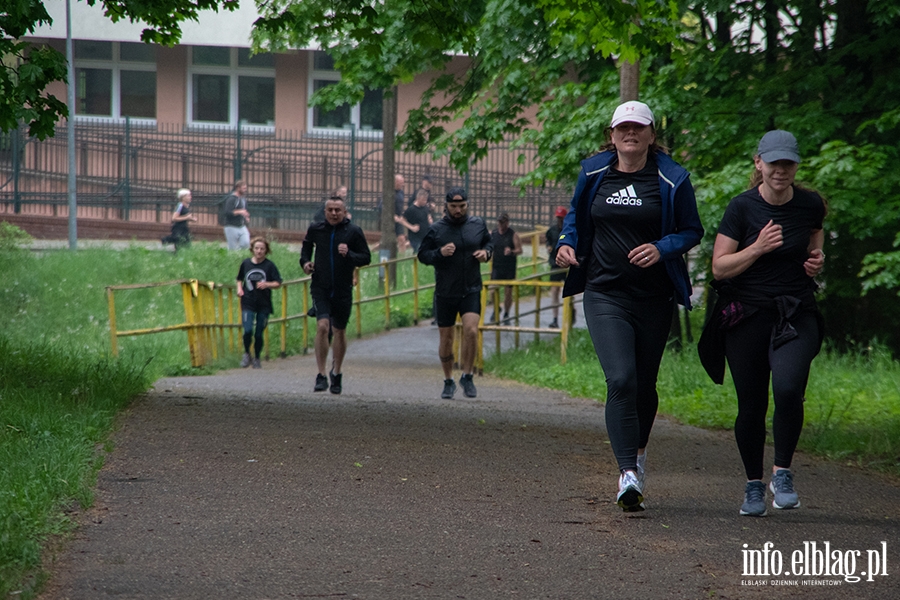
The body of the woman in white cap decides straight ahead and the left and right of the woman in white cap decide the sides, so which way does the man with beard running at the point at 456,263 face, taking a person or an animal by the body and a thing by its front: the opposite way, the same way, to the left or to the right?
the same way

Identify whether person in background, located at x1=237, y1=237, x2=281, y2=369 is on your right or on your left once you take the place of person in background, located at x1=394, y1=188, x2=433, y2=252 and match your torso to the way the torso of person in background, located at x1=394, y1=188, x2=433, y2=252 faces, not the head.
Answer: on your right

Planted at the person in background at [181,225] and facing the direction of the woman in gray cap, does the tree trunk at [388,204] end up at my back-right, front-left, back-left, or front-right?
front-left

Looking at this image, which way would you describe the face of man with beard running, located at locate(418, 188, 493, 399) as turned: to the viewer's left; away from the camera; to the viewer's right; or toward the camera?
toward the camera

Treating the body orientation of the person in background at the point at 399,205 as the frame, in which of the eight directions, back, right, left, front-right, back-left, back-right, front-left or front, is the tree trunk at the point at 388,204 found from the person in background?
right

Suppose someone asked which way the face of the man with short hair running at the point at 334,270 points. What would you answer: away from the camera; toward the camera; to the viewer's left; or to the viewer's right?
toward the camera

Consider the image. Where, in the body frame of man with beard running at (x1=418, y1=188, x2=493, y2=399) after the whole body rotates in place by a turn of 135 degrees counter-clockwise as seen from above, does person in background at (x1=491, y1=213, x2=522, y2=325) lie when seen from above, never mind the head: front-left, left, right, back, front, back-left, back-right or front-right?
front-left

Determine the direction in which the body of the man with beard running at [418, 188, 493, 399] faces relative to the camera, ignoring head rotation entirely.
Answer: toward the camera

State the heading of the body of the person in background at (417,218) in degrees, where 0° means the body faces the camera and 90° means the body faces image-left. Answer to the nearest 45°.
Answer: approximately 315°

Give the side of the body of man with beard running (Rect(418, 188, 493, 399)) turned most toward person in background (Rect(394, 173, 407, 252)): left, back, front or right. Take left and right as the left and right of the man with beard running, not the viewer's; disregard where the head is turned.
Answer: back

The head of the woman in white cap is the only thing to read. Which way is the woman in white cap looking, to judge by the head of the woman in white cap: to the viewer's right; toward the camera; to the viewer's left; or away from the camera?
toward the camera

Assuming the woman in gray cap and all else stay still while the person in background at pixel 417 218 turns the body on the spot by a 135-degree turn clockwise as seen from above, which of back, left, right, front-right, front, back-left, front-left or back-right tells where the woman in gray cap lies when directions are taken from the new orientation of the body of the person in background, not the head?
left

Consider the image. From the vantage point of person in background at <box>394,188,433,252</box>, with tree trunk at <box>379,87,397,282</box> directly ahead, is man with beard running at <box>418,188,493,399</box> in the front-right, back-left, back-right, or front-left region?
front-left

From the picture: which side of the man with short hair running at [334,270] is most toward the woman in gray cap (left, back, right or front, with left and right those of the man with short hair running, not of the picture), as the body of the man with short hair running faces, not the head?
front

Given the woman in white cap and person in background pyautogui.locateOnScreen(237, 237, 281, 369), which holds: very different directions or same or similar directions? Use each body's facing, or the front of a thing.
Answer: same or similar directions

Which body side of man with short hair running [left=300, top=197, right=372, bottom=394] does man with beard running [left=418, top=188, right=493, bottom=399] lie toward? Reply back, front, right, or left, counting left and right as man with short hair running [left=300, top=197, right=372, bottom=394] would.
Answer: left

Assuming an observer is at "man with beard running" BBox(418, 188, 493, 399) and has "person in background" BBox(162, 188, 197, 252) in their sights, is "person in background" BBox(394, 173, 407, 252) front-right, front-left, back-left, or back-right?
front-right
